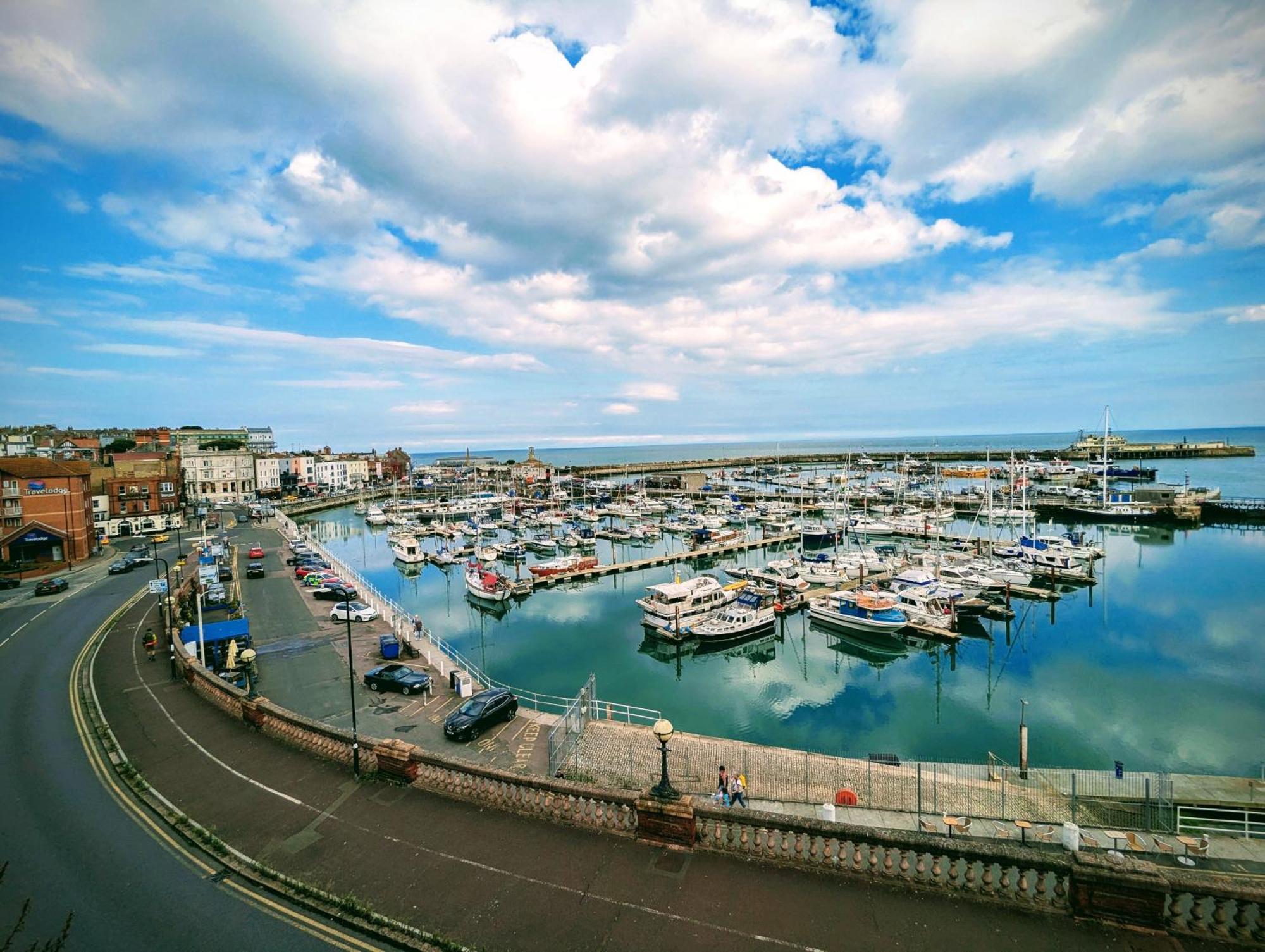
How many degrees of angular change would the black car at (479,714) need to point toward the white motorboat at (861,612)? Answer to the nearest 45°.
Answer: approximately 180°

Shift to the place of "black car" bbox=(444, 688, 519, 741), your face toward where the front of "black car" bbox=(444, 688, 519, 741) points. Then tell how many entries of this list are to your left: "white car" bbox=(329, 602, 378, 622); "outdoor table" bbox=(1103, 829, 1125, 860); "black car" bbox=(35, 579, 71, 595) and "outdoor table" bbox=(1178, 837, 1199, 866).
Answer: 2

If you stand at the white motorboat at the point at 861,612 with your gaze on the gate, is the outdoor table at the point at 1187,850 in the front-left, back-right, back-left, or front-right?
front-left

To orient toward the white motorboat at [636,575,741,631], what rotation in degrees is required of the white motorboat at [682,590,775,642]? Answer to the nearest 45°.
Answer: approximately 90° to its right

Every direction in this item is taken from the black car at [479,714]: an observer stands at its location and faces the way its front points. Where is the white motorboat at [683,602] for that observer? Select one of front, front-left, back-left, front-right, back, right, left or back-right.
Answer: back

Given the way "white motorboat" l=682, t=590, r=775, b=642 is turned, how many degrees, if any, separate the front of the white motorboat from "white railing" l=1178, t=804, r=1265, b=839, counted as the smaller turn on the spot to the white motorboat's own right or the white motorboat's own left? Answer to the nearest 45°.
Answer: approximately 90° to the white motorboat's own left
